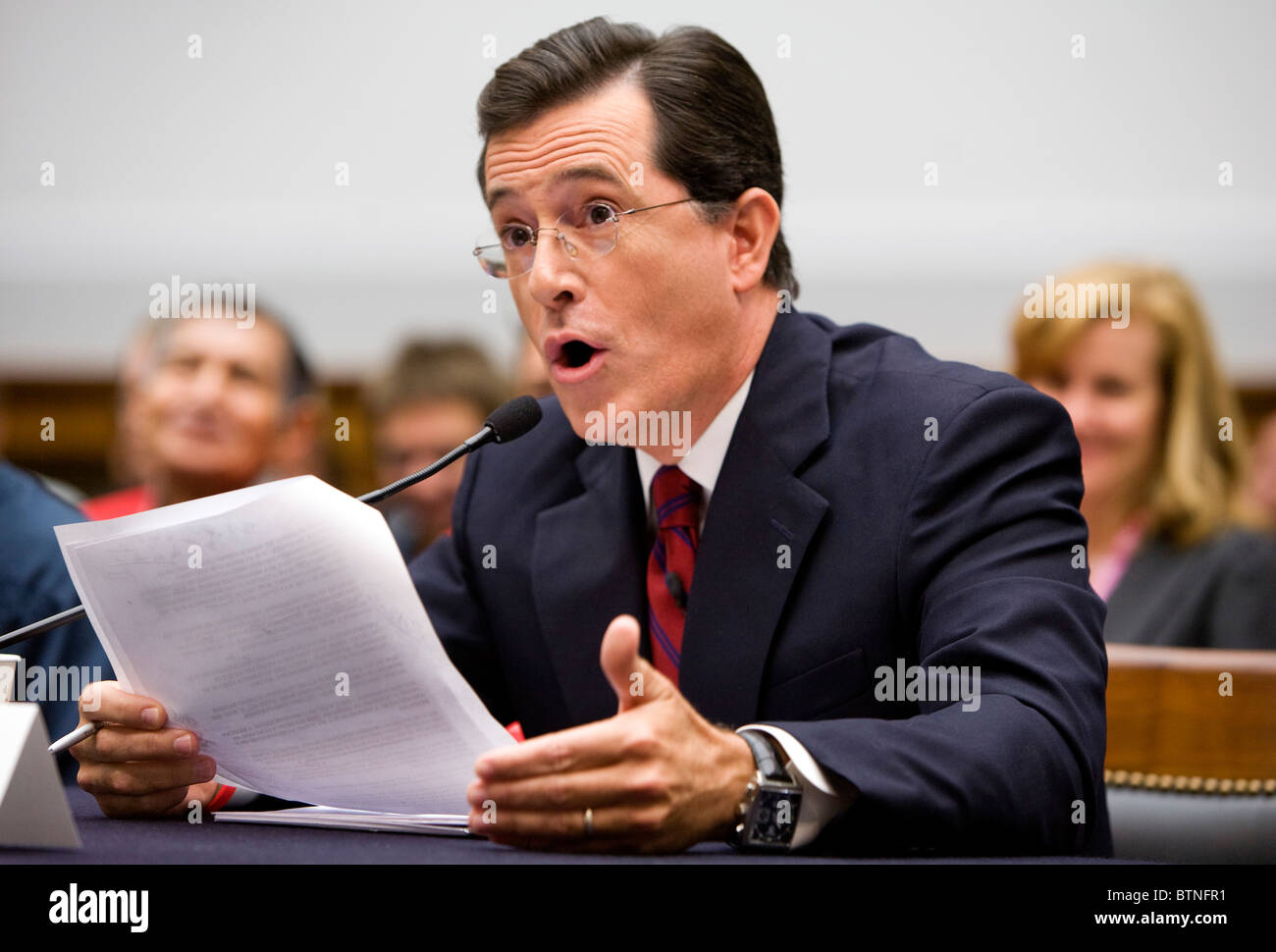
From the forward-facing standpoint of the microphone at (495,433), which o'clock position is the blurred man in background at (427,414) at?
The blurred man in background is roughly at 9 o'clock from the microphone.

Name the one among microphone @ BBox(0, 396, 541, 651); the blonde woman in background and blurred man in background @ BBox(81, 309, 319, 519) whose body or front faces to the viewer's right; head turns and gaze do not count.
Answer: the microphone

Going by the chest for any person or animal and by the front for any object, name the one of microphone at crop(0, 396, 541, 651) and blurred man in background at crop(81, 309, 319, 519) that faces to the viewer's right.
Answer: the microphone

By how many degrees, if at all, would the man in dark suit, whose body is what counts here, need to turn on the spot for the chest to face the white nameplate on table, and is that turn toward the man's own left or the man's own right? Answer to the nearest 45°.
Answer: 0° — they already face it

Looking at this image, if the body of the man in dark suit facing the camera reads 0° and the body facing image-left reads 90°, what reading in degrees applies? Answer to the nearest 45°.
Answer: approximately 45°

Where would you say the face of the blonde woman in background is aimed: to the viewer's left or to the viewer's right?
to the viewer's left

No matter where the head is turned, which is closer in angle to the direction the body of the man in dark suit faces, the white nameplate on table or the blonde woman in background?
the white nameplate on table

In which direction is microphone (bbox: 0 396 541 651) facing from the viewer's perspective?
to the viewer's right

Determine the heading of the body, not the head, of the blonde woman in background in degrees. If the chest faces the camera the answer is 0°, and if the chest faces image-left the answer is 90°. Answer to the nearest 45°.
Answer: approximately 45°

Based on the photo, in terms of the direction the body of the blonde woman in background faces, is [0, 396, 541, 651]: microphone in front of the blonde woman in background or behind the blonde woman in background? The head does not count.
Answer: in front
